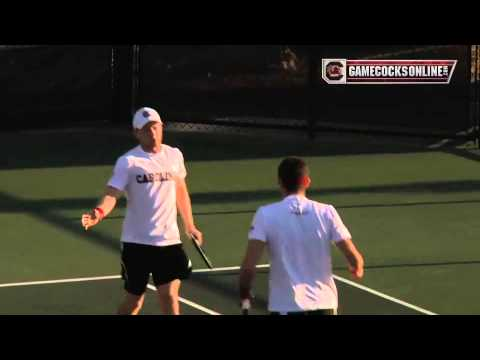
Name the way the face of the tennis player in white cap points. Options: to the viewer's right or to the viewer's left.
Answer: to the viewer's right

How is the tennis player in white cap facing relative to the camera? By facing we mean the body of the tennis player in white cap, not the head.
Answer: toward the camera
